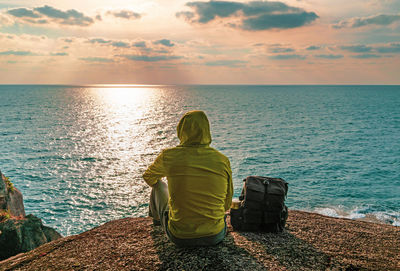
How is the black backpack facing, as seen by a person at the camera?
facing the viewer

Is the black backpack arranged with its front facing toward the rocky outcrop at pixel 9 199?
no

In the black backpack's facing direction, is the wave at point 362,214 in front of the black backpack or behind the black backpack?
behind

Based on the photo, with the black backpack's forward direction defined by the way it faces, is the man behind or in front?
in front

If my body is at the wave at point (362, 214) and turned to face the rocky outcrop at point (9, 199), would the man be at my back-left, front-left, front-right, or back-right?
front-left

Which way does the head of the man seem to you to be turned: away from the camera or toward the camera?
away from the camera

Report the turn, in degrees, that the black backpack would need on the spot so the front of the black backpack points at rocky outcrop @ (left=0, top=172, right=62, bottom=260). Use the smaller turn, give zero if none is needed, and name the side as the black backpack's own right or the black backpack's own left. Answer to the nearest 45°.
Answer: approximately 90° to the black backpack's own right
